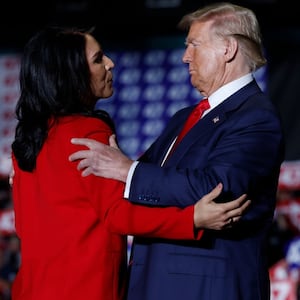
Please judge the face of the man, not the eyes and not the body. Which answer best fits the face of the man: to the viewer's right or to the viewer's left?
to the viewer's left

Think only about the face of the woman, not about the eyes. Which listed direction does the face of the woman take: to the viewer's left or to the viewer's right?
to the viewer's right

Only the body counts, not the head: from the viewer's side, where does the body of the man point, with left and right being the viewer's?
facing to the left of the viewer
